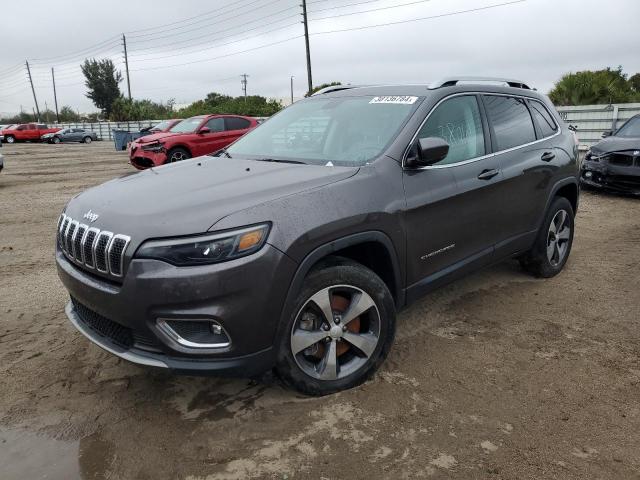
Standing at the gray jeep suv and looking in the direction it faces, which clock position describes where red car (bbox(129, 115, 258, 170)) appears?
The red car is roughly at 4 o'clock from the gray jeep suv.

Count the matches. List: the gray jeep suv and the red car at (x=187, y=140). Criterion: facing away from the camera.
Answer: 0

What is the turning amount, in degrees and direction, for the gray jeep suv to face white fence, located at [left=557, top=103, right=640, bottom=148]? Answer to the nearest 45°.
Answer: approximately 180°

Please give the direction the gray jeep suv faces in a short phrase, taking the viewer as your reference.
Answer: facing the viewer and to the left of the viewer

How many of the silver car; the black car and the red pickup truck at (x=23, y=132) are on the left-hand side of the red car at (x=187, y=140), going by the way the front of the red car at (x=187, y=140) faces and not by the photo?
1

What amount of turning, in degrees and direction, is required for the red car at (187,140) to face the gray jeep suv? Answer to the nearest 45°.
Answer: approximately 45° to its left

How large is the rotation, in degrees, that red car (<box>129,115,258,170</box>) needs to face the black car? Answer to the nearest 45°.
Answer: approximately 90° to its left

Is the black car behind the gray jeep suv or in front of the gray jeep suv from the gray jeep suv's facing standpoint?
behind

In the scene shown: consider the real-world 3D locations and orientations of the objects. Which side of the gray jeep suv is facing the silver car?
right

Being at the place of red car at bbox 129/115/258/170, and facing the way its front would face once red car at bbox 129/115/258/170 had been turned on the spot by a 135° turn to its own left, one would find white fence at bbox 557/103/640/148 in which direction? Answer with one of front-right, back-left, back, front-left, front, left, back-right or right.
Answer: front
